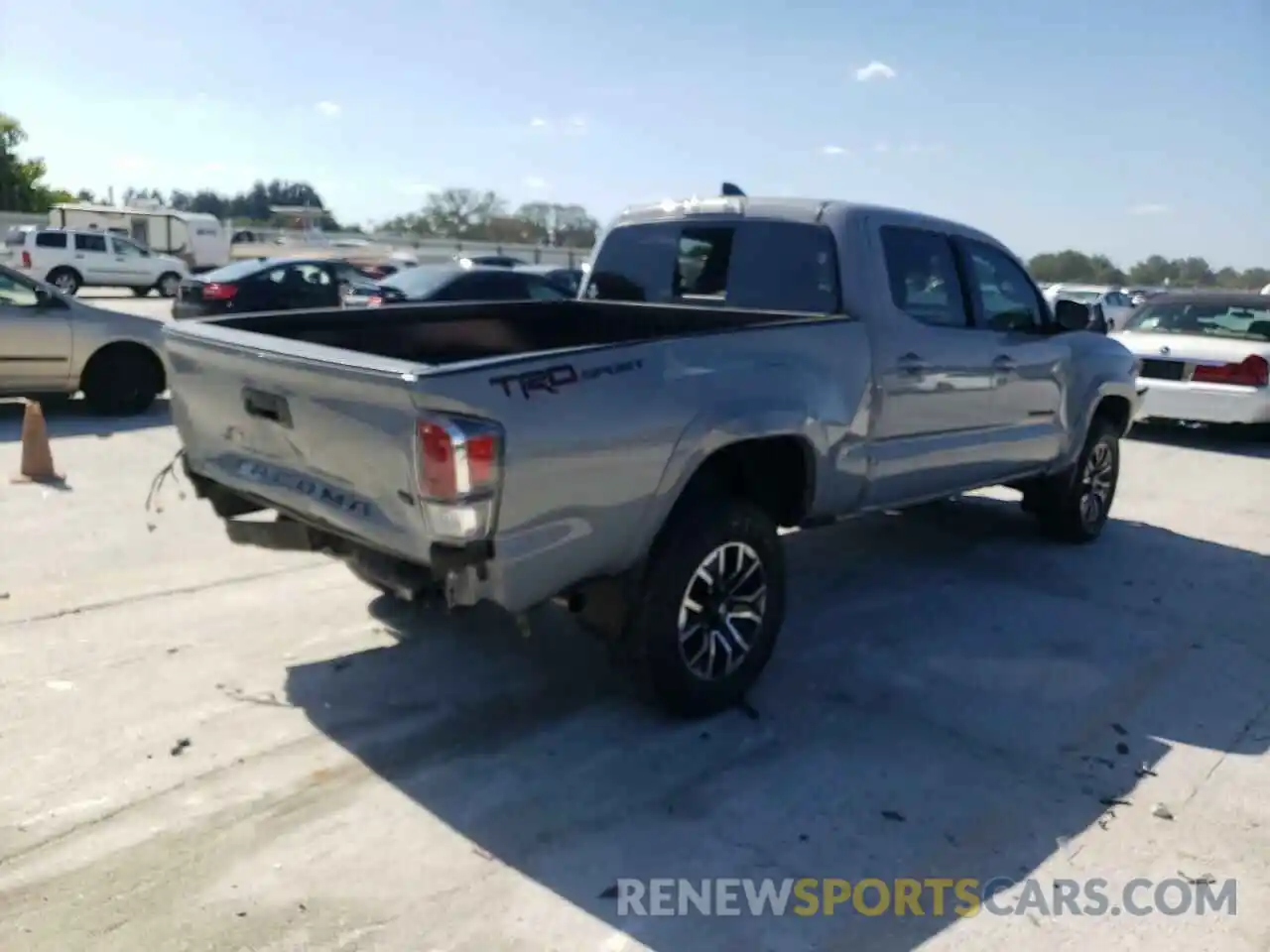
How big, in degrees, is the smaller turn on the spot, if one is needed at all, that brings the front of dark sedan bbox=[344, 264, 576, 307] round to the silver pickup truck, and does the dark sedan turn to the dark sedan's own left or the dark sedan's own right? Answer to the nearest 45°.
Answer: approximately 135° to the dark sedan's own right

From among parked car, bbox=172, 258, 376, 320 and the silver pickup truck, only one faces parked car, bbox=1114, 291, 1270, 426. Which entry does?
the silver pickup truck

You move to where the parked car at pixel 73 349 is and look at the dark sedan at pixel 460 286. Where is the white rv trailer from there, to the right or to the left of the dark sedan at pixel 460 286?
left

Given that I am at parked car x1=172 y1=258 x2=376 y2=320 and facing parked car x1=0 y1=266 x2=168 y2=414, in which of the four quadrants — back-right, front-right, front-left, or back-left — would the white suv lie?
back-right

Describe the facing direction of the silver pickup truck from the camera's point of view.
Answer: facing away from the viewer and to the right of the viewer

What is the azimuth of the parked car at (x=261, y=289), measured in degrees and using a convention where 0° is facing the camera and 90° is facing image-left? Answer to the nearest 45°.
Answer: approximately 225°

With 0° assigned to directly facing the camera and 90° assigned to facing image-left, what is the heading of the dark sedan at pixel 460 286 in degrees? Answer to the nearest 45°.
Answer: approximately 225°
